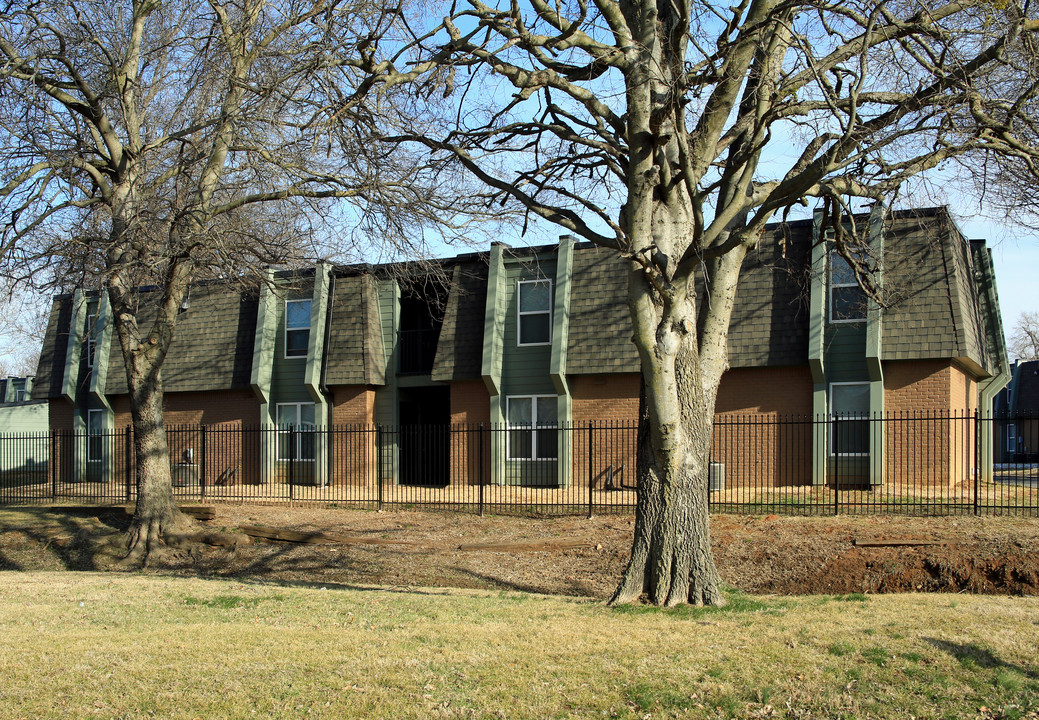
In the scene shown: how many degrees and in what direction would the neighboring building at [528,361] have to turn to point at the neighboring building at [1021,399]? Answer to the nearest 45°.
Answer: approximately 135° to its left

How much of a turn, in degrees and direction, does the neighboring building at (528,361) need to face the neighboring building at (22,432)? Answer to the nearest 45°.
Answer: approximately 135° to its right

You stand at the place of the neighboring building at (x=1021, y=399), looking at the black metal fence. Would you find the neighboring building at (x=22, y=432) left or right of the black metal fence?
right

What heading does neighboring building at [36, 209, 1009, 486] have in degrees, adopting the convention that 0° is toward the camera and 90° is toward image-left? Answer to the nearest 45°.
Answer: approximately 0°
